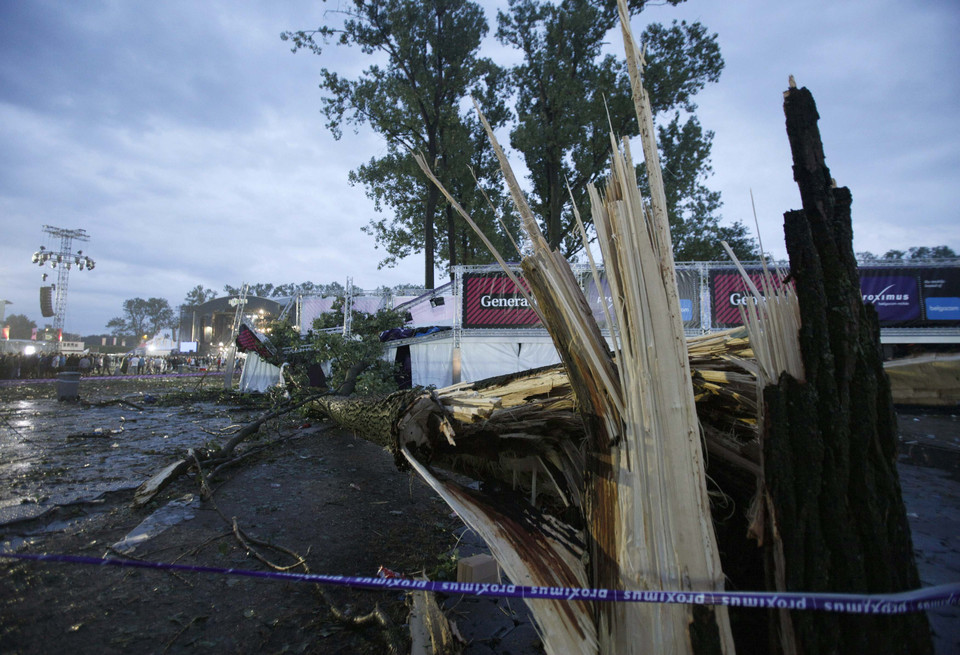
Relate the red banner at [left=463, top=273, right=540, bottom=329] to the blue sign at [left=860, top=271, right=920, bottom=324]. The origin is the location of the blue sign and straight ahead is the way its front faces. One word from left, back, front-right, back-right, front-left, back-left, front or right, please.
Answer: front-right

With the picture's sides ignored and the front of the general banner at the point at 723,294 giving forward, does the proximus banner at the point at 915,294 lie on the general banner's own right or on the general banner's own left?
on the general banner's own left

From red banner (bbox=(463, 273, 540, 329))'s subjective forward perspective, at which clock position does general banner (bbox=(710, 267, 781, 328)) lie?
The general banner is roughly at 9 o'clock from the red banner.

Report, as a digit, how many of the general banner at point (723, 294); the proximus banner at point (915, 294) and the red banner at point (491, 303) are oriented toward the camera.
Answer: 3

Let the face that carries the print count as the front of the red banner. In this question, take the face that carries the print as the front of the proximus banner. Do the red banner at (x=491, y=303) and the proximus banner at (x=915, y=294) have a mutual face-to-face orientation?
no

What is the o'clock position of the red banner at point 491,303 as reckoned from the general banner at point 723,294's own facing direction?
The red banner is roughly at 2 o'clock from the general banner.

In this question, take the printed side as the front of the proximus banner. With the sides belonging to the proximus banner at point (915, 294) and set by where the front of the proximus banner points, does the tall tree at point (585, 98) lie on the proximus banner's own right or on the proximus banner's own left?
on the proximus banner's own right

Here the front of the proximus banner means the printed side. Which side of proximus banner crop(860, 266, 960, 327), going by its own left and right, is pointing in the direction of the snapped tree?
front

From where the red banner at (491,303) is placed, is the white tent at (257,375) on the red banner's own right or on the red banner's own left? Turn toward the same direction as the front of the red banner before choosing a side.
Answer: on the red banner's own right

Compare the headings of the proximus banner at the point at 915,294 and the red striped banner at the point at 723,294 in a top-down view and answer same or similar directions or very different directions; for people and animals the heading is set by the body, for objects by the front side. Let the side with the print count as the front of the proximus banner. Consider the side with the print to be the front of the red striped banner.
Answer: same or similar directions

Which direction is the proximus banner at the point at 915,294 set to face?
toward the camera

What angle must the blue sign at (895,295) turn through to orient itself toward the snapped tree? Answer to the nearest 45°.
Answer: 0° — it already faces it

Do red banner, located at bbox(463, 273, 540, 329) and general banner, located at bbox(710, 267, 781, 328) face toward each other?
no

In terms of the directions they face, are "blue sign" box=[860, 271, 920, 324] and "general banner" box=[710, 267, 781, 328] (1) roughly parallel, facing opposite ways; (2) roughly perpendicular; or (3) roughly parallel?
roughly parallel

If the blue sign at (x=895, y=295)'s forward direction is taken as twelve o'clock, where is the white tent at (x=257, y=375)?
The white tent is roughly at 2 o'clock from the blue sign.
